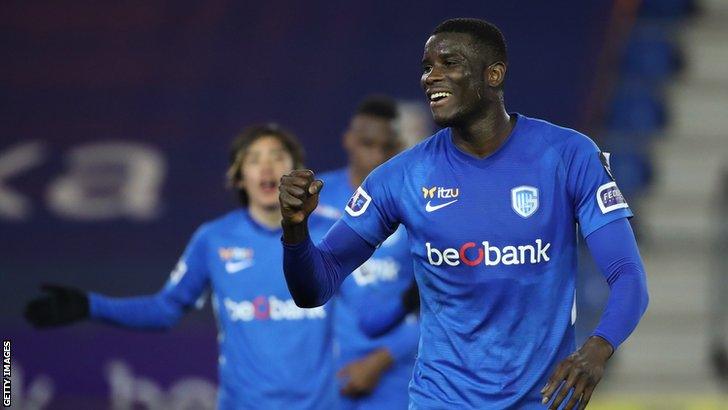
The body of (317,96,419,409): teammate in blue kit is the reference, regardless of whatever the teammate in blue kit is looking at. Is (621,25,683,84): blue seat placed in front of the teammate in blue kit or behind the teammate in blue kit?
behind

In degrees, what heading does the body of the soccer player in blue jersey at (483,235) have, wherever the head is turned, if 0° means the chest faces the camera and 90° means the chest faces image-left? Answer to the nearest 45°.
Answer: approximately 0°

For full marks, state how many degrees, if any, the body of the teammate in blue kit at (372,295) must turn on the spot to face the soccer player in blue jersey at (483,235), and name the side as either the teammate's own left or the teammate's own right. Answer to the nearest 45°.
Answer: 0° — they already face them

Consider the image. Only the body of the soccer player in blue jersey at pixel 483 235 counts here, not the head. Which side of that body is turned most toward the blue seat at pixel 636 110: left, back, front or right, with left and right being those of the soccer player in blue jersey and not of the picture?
back

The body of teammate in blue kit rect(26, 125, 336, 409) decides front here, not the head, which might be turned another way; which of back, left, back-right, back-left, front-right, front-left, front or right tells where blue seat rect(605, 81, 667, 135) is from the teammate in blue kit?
back-left

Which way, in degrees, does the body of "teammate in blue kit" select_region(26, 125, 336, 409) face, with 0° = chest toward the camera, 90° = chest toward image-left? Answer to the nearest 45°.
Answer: approximately 0°

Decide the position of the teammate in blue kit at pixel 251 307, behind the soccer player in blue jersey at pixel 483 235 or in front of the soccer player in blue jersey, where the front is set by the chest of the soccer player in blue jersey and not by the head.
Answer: behind

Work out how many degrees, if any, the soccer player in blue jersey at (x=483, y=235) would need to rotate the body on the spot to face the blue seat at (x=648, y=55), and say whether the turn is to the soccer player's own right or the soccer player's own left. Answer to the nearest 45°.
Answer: approximately 180°
